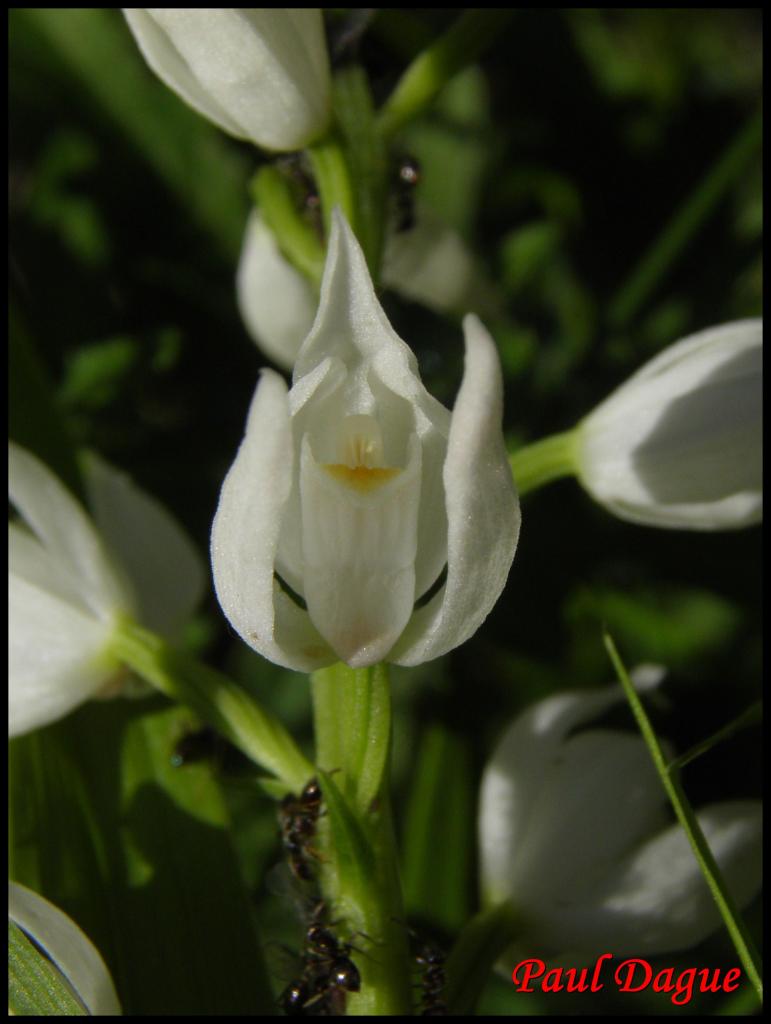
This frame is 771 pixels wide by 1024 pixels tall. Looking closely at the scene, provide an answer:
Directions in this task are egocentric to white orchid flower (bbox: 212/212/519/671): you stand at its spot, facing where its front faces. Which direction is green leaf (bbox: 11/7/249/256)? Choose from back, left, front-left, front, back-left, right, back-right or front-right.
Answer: back

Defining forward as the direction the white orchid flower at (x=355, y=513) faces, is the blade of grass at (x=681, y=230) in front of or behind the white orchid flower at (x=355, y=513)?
behind

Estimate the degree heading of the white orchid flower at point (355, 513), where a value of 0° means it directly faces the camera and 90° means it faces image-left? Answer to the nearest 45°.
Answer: approximately 0°
